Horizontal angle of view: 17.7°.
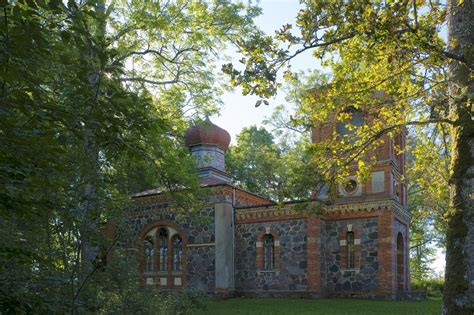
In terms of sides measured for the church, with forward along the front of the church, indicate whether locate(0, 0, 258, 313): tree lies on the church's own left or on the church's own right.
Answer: on the church's own right

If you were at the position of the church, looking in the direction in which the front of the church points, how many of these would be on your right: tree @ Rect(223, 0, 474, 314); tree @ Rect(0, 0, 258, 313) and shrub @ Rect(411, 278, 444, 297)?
2

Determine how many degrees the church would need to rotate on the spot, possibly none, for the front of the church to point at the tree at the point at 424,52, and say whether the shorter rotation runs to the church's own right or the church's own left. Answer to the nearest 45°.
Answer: approximately 90° to the church's own right

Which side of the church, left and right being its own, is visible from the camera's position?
right

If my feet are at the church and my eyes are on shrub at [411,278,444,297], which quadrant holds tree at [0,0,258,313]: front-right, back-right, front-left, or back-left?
back-right
